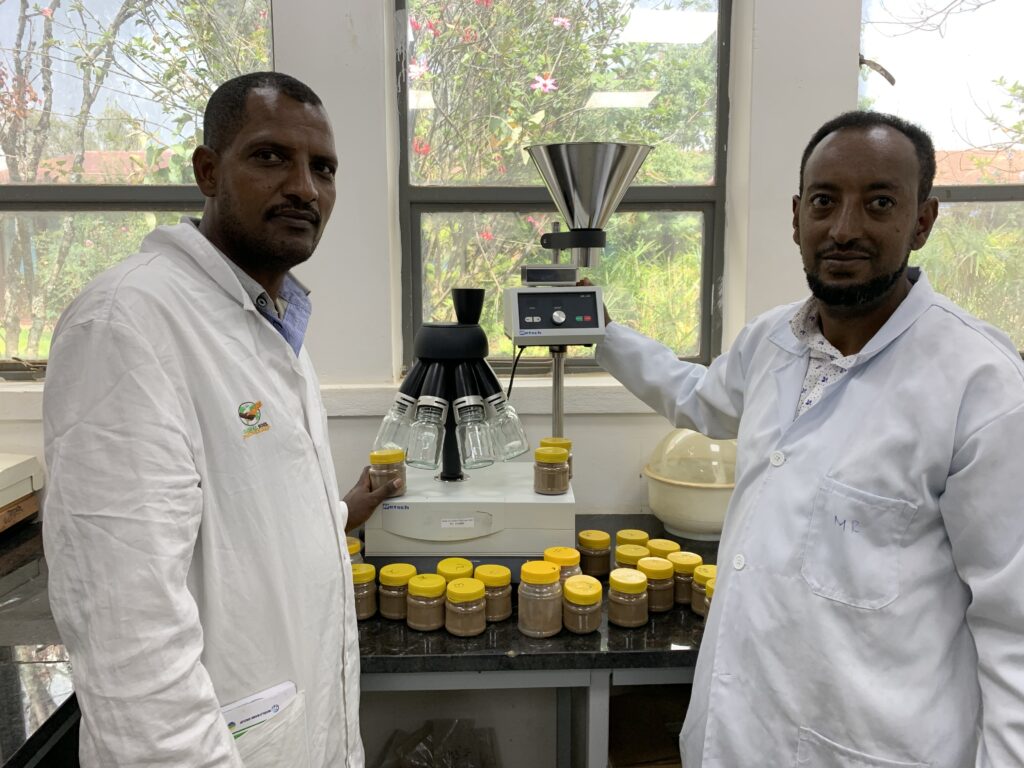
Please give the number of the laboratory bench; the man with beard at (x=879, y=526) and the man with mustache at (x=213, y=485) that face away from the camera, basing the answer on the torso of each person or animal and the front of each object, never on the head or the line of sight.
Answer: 0

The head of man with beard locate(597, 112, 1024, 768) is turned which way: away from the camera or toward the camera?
toward the camera

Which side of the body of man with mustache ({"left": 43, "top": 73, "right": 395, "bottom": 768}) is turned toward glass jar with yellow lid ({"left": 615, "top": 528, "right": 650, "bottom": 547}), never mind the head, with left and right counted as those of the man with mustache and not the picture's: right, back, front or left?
left

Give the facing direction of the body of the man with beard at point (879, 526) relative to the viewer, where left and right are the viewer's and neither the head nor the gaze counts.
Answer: facing the viewer and to the left of the viewer

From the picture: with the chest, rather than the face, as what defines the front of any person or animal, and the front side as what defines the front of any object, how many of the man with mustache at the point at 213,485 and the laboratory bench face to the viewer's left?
0

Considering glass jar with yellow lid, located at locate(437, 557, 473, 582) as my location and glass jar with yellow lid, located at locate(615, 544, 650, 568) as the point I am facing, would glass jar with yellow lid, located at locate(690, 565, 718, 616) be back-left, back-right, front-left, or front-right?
front-right

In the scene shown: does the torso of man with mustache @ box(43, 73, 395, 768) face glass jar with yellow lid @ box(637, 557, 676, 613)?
no

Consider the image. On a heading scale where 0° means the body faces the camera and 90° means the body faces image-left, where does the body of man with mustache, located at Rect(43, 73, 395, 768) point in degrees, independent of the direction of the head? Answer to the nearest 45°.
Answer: approximately 315°

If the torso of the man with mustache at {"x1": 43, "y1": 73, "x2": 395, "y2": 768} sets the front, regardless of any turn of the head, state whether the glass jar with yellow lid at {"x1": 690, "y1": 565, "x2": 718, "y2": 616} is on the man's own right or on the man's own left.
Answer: on the man's own left

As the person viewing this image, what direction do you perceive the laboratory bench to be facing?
facing the viewer

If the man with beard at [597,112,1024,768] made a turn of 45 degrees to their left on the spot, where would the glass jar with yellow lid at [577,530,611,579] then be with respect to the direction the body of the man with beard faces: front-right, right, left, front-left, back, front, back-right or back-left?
back-right
